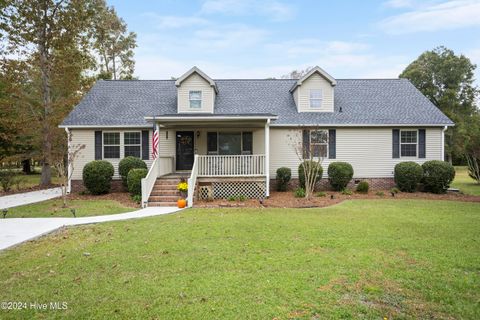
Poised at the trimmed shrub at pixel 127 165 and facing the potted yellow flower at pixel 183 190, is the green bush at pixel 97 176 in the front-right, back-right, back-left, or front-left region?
back-right

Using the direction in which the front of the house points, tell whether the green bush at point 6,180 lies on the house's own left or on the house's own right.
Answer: on the house's own right

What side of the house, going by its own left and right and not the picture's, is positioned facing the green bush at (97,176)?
right

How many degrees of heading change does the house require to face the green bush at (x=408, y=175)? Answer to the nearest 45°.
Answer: approximately 90° to its left

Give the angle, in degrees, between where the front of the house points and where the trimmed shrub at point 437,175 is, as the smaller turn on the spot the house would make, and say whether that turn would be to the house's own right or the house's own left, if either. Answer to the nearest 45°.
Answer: approximately 90° to the house's own left

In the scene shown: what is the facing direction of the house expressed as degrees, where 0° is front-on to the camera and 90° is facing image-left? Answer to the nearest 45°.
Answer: approximately 0°
